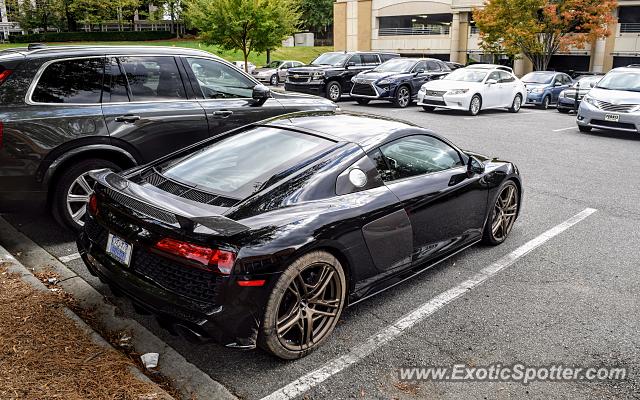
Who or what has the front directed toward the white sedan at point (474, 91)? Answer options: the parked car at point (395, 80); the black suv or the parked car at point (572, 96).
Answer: the parked car at point (572, 96)

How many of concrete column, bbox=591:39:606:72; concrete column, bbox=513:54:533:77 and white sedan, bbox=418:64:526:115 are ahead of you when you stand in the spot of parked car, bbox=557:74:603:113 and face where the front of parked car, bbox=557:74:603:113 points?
1

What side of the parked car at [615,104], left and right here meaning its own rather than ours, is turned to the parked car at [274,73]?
right

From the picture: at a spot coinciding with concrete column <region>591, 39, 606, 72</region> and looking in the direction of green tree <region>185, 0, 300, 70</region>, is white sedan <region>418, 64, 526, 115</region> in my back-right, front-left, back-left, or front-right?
front-left

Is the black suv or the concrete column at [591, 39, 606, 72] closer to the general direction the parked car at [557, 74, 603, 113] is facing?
the black suv

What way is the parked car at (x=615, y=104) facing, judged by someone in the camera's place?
facing the viewer and to the left of the viewer

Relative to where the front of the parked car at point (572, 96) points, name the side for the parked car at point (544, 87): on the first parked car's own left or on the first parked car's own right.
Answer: on the first parked car's own right

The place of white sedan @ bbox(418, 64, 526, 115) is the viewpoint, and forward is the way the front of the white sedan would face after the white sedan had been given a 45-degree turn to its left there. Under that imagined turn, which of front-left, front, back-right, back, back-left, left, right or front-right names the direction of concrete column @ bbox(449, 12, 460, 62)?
back

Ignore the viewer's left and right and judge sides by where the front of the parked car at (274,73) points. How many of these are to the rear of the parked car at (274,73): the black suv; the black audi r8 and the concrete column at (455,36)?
1

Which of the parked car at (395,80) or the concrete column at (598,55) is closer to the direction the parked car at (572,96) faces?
the parked car

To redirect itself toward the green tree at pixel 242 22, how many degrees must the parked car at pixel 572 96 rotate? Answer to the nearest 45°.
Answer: approximately 45° to its right

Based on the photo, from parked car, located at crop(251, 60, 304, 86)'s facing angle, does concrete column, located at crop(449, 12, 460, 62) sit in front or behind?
behind

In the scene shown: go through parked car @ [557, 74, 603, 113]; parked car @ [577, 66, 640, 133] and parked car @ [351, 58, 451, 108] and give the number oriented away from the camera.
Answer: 0

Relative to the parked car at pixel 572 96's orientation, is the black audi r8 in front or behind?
in front

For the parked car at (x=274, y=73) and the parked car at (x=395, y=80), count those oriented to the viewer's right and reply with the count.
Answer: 0
